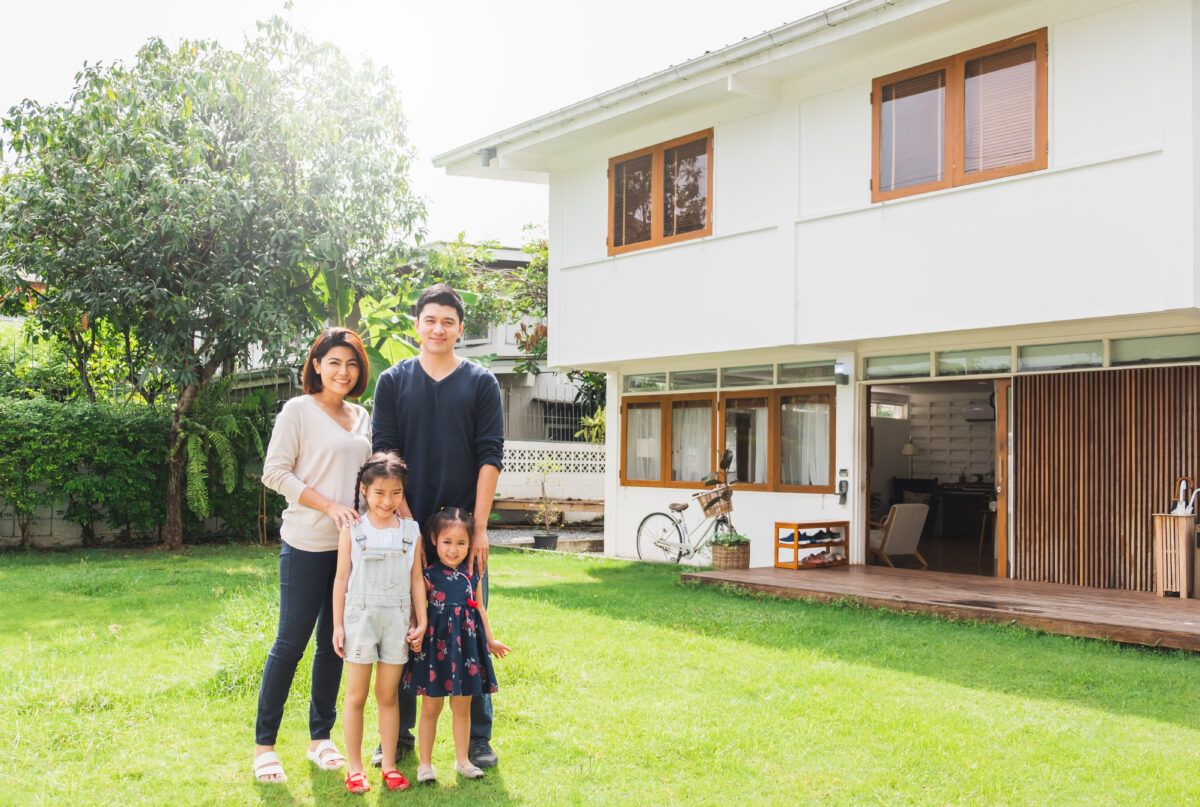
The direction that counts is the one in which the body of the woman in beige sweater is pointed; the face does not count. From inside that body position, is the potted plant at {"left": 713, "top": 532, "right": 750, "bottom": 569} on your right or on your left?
on your left

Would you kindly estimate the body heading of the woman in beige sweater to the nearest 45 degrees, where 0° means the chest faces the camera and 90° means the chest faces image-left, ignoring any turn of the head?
approximately 315°

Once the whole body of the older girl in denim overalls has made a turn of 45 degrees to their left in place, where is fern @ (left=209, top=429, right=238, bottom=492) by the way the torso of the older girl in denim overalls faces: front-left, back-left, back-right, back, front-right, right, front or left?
back-left

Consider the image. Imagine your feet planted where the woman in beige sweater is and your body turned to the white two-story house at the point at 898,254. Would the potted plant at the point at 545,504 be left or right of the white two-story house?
left

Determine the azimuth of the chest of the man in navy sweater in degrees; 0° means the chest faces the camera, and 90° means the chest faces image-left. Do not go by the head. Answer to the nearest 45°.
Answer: approximately 0°
